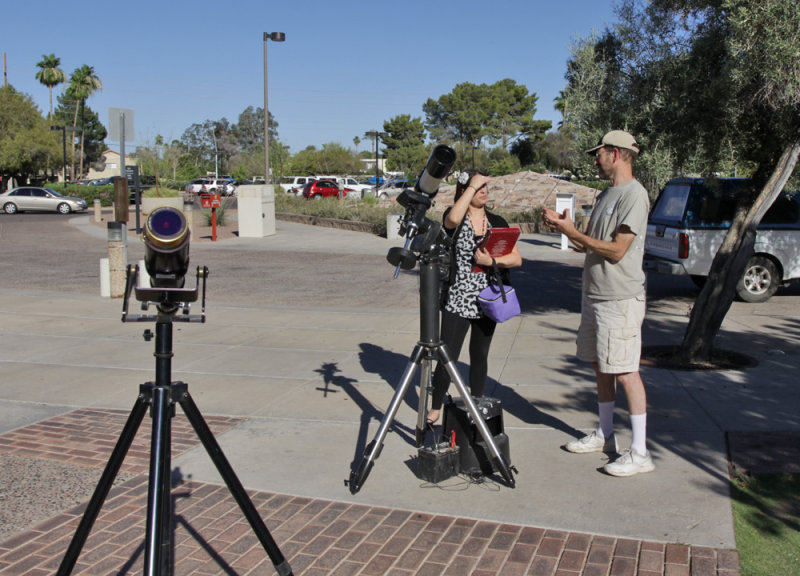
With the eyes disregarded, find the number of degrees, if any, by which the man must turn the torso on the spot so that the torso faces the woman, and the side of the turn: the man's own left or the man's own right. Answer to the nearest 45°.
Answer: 0° — they already face them

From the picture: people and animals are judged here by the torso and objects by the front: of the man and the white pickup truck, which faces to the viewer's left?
the man

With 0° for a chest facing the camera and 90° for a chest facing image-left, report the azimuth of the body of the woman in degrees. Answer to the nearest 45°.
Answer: approximately 315°

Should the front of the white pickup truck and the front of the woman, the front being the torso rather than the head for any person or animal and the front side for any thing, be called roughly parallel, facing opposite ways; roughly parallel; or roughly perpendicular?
roughly perpendicular

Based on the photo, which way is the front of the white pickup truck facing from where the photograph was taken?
facing away from the viewer and to the right of the viewer

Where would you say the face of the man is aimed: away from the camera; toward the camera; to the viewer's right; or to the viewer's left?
to the viewer's left

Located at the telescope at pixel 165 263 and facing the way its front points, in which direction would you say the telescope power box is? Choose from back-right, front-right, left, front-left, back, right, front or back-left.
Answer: back-left

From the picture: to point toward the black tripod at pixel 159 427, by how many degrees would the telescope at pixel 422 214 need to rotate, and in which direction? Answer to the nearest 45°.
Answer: approximately 90° to its right

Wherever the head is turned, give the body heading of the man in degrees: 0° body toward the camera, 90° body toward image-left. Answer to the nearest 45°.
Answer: approximately 90°
